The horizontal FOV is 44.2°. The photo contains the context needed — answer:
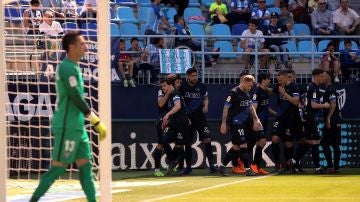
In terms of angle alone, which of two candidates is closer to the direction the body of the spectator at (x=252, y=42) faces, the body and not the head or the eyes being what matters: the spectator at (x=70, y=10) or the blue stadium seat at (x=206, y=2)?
the spectator

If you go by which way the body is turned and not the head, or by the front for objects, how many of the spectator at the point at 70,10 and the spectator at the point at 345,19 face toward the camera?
2

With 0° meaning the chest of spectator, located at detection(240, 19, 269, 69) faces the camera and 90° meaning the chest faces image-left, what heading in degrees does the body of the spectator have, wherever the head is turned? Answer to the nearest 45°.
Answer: approximately 0°

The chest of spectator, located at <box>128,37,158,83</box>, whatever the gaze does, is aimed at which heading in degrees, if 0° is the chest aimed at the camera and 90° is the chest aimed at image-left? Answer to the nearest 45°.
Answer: approximately 315°

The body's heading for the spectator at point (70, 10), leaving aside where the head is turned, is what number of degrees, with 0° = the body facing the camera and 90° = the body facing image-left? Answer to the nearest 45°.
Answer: approximately 0°

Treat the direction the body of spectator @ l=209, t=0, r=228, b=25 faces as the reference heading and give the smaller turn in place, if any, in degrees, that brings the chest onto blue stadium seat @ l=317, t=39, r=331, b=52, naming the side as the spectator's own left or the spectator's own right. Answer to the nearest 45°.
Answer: approximately 90° to the spectator's own left
